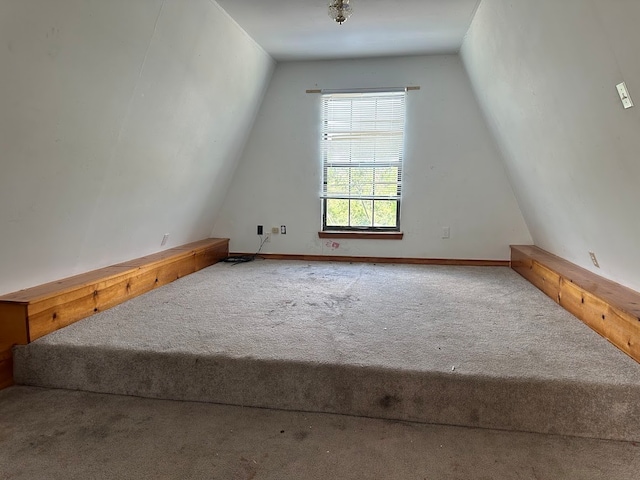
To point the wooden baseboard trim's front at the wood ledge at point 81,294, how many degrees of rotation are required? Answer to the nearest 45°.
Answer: approximately 45° to its right

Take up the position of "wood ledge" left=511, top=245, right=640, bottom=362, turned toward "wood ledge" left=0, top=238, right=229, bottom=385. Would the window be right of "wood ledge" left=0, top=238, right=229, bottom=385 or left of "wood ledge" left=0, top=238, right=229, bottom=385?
right

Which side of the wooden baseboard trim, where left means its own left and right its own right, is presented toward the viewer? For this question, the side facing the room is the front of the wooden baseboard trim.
front

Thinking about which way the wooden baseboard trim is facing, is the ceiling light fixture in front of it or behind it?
in front

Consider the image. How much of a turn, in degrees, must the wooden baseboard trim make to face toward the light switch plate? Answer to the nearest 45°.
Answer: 0° — it already faces it
